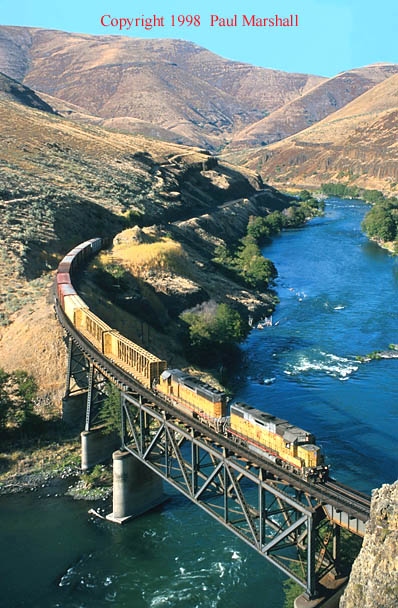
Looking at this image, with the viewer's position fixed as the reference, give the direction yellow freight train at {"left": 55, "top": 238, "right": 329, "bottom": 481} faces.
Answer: facing the viewer and to the right of the viewer

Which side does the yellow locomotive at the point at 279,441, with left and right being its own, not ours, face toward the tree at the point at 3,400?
back

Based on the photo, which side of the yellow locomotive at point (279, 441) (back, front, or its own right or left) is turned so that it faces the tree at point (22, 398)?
back

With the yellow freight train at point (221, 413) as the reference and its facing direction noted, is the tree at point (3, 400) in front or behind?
behind

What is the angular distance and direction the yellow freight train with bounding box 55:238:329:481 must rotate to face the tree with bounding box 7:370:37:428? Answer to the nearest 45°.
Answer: approximately 180°
